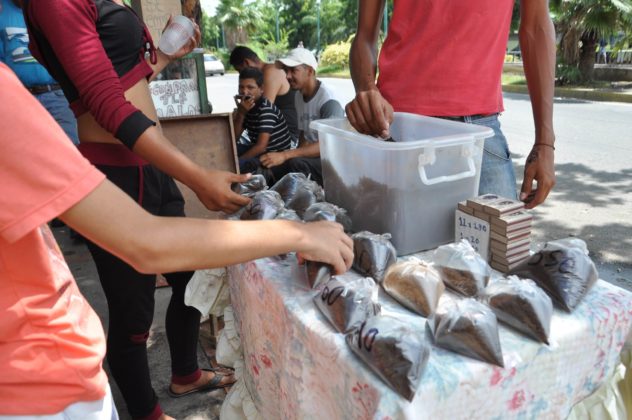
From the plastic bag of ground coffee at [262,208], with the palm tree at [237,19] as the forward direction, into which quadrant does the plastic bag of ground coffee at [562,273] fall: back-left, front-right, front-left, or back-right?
back-right

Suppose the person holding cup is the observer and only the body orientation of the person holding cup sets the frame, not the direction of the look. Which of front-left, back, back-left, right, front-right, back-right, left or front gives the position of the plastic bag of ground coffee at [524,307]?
front-right

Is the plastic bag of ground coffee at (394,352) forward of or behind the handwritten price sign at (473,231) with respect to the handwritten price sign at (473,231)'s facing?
forward

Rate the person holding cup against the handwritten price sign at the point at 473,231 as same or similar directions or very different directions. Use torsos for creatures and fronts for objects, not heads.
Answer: very different directions

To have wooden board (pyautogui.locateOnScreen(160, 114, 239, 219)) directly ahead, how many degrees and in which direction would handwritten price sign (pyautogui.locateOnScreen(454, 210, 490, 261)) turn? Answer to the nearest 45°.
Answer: approximately 90° to its right

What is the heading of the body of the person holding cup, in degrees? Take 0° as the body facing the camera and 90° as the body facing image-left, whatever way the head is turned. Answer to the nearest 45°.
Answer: approximately 270°

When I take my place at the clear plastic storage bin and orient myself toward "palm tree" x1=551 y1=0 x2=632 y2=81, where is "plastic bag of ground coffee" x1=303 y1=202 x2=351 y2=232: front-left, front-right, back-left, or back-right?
back-left

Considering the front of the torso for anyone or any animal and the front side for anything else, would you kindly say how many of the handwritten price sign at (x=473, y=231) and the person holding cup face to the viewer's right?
1

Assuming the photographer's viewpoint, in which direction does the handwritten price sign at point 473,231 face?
facing the viewer and to the left of the viewer

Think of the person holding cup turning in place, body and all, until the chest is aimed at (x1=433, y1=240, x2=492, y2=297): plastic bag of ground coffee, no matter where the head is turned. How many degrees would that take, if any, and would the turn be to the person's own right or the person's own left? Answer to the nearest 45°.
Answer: approximately 45° to the person's own right
